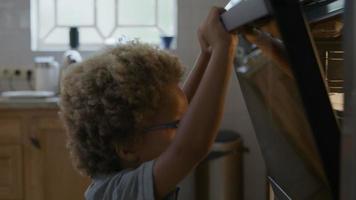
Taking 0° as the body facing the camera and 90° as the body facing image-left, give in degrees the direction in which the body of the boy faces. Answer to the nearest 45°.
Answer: approximately 270°

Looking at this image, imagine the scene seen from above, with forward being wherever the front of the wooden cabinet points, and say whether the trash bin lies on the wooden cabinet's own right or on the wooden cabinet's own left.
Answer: on the wooden cabinet's own left

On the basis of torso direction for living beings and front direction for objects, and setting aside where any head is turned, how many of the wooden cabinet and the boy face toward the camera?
1

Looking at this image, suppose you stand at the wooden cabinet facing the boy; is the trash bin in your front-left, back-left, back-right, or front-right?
front-left

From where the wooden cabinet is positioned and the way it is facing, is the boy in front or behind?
in front

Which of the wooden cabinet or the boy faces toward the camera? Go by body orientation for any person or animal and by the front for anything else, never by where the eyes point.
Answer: the wooden cabinet

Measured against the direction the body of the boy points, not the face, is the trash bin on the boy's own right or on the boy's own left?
on the boy's own left

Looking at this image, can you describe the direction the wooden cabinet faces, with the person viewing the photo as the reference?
facing the viewer

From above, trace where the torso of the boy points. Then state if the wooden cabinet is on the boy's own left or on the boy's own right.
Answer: on the boy's own left

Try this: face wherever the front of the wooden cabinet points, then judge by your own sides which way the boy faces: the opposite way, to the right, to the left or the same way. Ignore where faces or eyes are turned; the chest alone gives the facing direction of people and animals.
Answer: to the left
